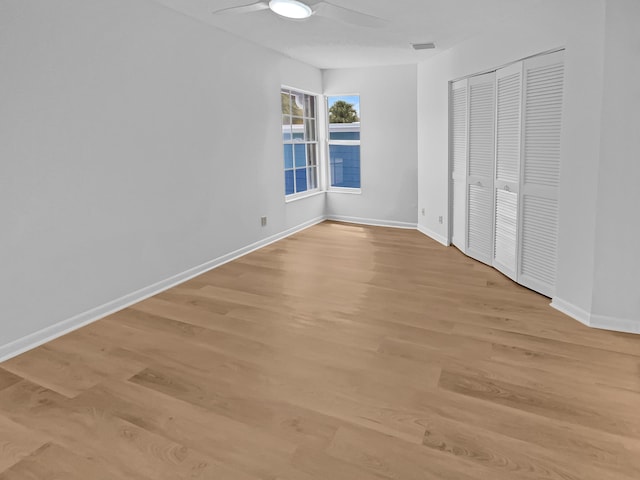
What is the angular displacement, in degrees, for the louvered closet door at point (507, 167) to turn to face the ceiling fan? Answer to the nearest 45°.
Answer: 0° — it already faces it

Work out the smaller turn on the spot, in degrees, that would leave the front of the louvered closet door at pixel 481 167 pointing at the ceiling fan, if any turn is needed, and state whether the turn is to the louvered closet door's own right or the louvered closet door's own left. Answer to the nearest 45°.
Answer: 0° — it already faces it

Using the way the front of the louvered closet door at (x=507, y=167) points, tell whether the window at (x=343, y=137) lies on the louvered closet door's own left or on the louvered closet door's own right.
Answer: on the louvered closet door's own right

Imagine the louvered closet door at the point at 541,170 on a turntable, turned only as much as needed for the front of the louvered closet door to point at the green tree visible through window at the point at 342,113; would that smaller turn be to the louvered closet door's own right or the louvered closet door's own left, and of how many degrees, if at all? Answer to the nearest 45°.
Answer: approximately 90° to the louvered closet door's own right

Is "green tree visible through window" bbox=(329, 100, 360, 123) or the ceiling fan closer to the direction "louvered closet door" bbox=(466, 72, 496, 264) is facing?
the ceiling fan

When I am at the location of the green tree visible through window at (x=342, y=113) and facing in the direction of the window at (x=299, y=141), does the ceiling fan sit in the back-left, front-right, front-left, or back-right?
front-left

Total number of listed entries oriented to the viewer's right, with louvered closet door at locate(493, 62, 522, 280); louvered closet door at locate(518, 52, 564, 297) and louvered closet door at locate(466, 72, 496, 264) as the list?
0

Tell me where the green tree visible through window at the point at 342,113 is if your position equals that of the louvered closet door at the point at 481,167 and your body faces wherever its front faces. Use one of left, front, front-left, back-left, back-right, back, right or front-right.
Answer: right

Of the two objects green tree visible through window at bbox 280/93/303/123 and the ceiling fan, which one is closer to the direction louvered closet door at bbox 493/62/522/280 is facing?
the ceiling fan

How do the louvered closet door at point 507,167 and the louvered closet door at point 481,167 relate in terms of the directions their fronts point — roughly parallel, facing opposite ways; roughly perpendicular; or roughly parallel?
roughly parallel

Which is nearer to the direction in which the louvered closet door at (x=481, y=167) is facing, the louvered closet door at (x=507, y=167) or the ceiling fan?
the ceiling fan

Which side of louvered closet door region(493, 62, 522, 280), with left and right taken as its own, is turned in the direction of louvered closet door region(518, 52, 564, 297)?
left

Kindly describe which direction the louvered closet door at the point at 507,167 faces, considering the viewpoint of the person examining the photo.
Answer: facing the viewer and to the left of the viewer

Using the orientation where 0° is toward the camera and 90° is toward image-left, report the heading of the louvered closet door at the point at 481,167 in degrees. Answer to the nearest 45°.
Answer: approximately 45°
